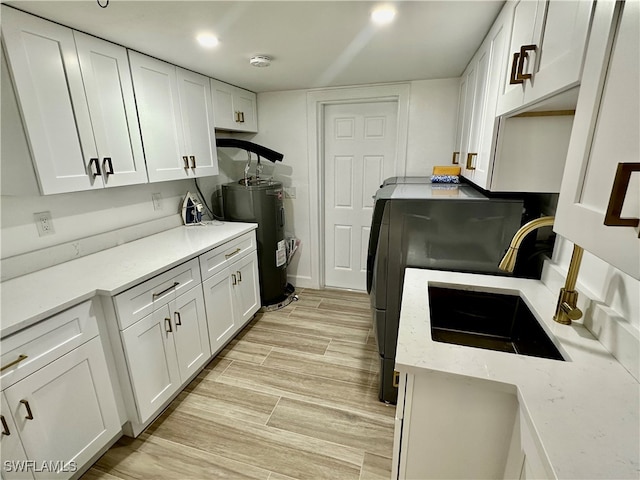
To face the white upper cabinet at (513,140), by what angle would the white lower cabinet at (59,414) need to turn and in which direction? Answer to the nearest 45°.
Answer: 0° — it already faces it

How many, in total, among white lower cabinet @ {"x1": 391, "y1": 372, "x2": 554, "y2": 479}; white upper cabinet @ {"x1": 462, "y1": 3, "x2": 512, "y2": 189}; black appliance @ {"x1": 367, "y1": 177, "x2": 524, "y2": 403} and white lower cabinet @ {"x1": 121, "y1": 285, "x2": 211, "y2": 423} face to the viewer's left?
3

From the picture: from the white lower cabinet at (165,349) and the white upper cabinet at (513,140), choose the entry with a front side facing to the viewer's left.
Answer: the white upper cabinet

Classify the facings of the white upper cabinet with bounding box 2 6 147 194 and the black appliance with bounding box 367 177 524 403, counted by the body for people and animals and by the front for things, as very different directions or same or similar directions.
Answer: very different directions

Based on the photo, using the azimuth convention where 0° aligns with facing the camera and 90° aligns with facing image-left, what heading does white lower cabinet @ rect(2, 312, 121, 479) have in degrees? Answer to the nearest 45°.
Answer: approximately 315°

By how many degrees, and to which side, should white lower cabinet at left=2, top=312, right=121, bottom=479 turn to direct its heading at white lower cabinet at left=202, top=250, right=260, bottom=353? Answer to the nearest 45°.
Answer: approximately 90° to its left

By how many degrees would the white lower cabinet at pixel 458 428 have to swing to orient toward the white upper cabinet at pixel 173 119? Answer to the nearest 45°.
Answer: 0° — it already faces it

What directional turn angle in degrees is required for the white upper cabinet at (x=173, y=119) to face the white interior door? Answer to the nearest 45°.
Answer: approximately 45° to its left

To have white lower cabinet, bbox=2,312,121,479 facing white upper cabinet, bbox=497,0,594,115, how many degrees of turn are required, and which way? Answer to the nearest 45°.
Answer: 0° — it already faces it

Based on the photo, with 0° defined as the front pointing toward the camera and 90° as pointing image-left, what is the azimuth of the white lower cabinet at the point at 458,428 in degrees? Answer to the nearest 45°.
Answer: approximately 90°

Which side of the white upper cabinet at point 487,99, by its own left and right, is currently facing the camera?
left

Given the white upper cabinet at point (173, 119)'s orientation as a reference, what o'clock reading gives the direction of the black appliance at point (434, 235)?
The black appliance is roughly at 12 o'clock from the white upper cabinet.
